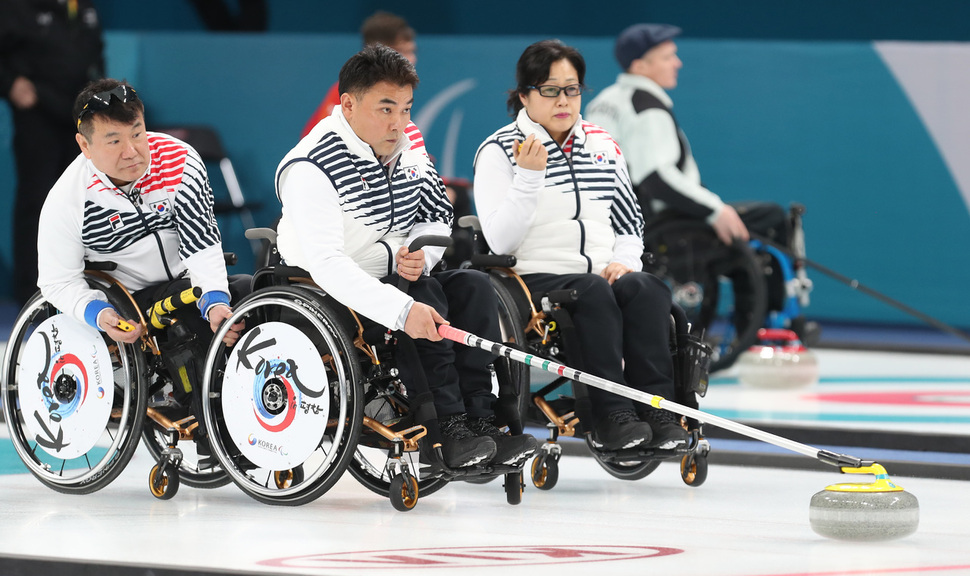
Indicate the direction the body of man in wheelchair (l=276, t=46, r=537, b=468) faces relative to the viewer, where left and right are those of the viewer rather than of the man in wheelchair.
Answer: facing the viewer and to the right of the viewer

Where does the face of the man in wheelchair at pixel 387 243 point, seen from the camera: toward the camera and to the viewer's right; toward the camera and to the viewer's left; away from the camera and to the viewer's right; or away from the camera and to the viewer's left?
toward the camera and to the viewer's right

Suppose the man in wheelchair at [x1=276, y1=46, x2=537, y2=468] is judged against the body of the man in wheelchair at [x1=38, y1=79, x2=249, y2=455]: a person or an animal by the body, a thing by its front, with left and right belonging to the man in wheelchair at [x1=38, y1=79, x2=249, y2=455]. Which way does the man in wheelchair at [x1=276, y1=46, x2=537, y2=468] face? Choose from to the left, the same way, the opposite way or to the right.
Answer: the same way

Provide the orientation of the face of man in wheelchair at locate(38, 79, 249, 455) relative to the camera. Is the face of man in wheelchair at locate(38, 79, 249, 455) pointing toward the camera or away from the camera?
toward the camera

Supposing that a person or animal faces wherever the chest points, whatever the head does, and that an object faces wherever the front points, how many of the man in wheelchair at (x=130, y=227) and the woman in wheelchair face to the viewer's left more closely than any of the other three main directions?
0

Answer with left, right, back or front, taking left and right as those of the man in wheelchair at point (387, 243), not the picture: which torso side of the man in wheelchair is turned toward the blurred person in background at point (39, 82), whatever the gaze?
back

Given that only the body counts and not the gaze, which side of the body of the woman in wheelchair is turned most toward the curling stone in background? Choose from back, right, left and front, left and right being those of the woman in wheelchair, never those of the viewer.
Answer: left

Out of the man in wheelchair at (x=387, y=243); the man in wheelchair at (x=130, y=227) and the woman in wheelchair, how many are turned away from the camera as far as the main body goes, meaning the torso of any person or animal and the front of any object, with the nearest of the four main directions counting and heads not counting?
0

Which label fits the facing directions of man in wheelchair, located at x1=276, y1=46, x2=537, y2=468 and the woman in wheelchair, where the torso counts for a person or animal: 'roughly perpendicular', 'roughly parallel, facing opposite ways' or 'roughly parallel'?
roughly parallel

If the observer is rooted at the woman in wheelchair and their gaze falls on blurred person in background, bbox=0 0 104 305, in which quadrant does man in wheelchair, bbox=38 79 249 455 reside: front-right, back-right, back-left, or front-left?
front-left

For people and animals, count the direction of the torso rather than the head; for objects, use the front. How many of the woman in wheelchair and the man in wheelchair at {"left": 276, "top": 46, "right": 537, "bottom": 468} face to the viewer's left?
0

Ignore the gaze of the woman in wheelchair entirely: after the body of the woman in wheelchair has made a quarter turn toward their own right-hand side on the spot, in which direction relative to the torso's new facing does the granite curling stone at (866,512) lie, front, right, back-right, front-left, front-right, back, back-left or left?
left

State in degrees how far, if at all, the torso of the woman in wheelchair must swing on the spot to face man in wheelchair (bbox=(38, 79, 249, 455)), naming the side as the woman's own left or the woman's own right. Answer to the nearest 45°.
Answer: approximately 135° to the woman's own right

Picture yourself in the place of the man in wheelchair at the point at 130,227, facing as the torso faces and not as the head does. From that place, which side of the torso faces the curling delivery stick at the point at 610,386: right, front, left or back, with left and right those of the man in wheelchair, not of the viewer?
front

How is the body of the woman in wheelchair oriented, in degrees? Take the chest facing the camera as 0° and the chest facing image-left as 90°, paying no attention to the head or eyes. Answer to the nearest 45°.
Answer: approximately 315°

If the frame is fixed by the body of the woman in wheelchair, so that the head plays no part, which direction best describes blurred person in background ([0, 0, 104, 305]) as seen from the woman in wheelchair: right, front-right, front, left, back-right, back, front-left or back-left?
back
